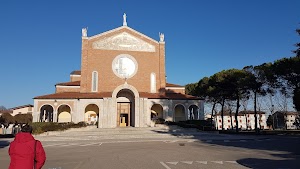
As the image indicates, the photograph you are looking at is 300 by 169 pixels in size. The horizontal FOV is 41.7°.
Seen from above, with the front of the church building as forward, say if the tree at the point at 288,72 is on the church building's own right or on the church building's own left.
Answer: on the church building's own left

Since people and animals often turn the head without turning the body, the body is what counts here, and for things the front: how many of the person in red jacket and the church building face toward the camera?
1

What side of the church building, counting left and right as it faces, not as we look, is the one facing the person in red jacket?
front

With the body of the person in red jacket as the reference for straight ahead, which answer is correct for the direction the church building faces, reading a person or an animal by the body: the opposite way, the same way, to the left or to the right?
the opposite way

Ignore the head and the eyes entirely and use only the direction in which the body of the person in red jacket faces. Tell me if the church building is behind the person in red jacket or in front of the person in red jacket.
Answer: in front

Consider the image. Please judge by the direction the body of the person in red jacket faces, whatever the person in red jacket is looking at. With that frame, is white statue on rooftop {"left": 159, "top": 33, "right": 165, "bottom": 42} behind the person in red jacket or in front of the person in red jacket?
in front

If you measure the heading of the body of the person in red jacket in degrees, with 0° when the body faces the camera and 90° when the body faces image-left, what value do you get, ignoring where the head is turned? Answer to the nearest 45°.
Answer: approximately 180°

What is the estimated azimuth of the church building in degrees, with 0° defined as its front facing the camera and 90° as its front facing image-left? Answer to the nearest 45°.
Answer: approximately 0°

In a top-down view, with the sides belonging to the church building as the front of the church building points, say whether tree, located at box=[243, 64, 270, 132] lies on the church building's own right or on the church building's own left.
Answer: on the church building's own left

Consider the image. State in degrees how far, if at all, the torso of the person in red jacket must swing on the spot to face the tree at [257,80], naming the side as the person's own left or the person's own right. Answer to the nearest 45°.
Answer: approximately 45° to the person's own right
